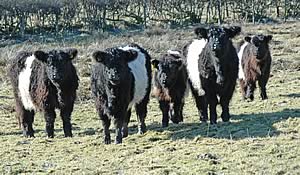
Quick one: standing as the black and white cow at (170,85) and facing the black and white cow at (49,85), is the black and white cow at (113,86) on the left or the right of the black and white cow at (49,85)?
left

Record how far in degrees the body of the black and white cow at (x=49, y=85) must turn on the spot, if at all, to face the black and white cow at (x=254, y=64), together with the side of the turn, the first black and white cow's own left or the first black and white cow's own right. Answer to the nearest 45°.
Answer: approximately 90° to the first black and white cow's own left

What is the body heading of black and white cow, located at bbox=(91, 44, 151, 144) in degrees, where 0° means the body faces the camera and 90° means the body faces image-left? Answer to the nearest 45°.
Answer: approximately 45°

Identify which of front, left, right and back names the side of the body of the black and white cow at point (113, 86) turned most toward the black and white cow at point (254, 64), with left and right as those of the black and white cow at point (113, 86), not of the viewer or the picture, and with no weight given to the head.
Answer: back

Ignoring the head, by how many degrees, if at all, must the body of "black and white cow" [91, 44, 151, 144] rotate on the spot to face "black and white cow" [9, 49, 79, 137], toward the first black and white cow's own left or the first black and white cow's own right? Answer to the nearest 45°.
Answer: approximately 90° to the first black and white cow's own right

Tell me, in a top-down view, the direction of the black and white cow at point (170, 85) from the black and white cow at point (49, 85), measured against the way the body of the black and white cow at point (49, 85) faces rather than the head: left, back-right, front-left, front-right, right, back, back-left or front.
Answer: front-left

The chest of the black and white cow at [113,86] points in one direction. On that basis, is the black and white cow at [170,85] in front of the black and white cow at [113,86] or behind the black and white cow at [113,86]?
behind

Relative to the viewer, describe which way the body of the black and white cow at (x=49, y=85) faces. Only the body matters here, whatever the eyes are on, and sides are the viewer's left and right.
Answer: facing the viewer and to the right of the viewer

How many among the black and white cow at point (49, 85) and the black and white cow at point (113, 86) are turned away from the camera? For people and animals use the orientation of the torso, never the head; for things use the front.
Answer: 0
